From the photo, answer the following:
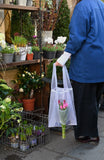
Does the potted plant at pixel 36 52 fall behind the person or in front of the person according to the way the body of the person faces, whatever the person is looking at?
in front

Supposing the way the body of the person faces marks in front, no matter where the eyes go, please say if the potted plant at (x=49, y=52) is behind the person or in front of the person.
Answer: in front

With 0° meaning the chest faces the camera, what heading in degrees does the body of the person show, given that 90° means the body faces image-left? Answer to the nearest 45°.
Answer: approximately 135°

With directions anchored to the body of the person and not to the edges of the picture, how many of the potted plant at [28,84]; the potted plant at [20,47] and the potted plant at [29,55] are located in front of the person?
3

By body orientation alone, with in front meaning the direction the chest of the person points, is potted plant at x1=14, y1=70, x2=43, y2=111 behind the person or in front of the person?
in front

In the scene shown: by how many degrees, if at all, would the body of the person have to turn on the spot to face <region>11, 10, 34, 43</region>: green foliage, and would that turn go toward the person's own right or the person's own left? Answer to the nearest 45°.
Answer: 0° — they already face it
